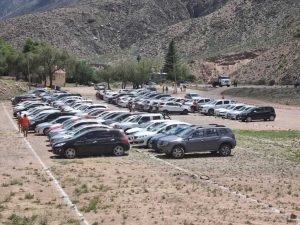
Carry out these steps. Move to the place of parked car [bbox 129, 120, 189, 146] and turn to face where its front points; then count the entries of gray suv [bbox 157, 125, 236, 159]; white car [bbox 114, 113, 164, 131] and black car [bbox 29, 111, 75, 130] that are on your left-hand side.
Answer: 1

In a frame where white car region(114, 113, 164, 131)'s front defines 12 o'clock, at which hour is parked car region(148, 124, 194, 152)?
The parked car is roughly at 10 o'clock from the white car.

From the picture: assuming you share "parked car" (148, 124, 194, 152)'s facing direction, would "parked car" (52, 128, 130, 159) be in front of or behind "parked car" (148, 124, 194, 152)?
in front

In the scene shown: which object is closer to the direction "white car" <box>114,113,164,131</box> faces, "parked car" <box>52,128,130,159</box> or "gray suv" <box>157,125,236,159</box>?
the parked car

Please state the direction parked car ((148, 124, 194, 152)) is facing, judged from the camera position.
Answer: facing the viewer and to the left of the viewer

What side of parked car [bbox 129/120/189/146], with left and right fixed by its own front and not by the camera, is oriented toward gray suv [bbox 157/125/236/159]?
left

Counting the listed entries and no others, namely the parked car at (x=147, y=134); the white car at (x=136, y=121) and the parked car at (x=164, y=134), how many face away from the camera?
0

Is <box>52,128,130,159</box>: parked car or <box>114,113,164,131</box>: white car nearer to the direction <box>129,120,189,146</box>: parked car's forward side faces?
the parked car

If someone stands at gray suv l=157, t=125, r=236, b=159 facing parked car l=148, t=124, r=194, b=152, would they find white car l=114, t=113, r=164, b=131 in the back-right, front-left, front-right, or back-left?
front-right

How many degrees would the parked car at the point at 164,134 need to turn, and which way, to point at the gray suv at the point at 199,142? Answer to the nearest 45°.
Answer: approximately 90° to its left

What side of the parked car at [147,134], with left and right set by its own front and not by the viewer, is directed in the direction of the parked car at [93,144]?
front
